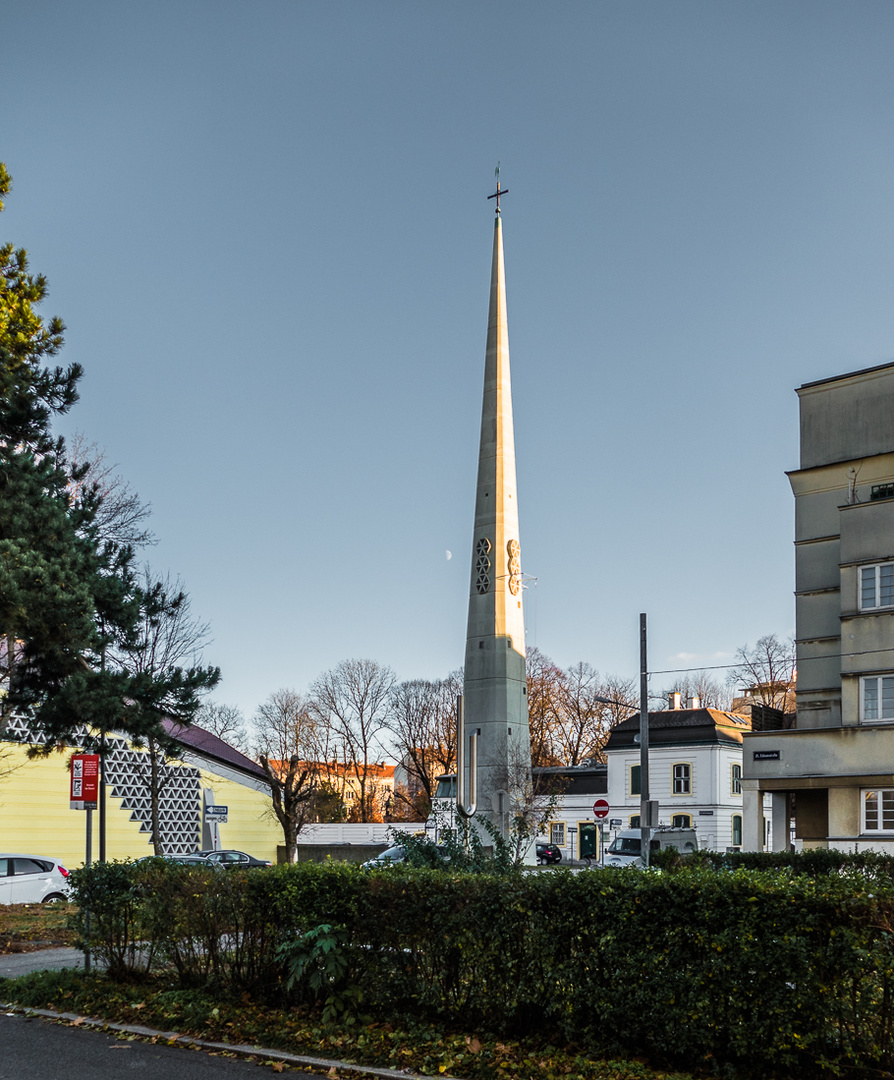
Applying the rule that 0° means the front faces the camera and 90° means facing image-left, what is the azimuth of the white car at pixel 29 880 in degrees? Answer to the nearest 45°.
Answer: approximately 90°

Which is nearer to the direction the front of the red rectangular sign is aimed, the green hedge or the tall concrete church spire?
the green hedge

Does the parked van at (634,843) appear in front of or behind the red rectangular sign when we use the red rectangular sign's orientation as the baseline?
behind

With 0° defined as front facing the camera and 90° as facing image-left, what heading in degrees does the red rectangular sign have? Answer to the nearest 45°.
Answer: approximately 0°
